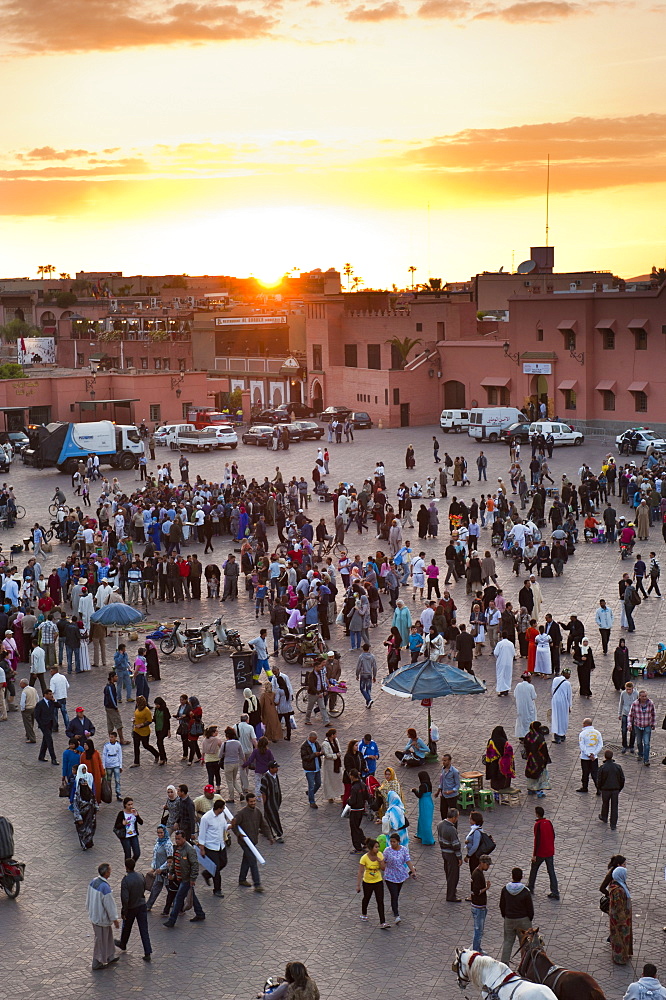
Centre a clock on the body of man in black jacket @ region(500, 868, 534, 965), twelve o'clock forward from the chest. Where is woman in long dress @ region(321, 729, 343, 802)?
The woman in long dress is roughly at 11 o'clock from the man in black jacket.

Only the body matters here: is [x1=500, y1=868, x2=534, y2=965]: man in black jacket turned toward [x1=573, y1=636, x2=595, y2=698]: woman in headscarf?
yes

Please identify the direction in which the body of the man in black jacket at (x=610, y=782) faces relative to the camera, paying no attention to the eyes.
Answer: away from the camera

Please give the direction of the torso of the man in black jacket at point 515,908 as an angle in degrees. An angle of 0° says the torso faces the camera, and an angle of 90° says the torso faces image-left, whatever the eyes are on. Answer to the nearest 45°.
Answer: approximately 180°

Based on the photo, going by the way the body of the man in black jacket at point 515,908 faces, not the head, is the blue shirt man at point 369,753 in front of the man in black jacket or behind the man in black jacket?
in front

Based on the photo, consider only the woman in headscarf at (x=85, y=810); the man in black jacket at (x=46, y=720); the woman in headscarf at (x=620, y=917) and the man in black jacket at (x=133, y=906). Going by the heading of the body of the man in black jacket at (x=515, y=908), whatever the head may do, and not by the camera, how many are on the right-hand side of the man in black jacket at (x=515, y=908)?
1

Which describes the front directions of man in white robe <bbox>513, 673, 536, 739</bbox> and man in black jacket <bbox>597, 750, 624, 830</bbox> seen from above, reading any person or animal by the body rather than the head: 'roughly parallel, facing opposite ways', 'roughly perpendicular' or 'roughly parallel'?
roughly parallel

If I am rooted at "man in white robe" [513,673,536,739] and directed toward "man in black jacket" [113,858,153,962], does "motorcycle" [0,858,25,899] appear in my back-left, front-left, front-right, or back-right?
front-right
